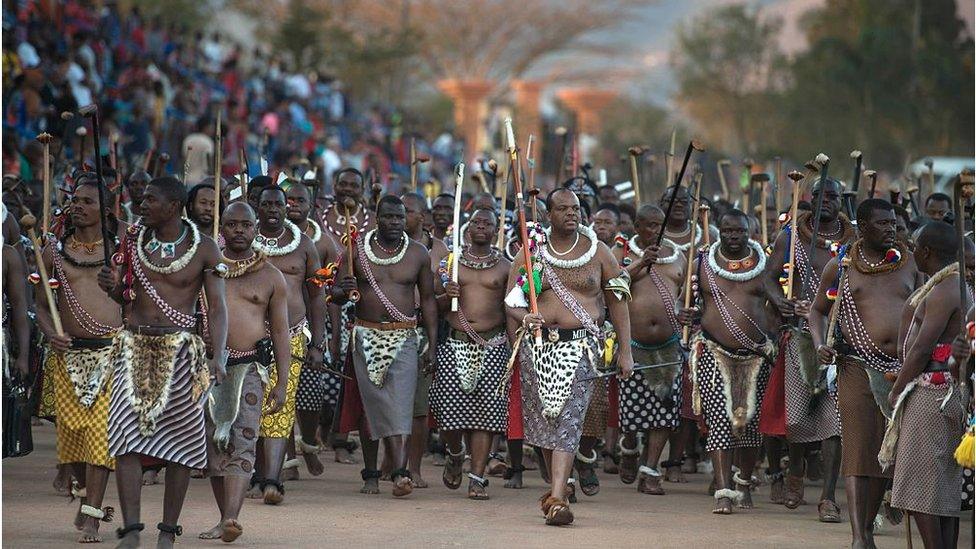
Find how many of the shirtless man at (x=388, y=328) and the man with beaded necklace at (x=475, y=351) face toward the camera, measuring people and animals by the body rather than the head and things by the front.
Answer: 2

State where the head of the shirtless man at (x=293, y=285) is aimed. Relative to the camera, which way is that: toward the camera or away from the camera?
toward the camera

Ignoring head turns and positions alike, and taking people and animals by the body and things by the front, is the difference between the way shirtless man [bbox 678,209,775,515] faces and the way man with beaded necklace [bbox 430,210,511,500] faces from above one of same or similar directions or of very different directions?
same or similar directions

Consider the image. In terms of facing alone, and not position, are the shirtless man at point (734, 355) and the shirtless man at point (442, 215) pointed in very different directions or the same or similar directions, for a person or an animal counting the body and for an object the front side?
same or similar directions

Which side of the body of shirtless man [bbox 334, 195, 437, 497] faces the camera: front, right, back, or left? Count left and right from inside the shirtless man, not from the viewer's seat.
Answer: front

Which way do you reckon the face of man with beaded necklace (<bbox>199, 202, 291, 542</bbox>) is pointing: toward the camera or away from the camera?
toward the camera

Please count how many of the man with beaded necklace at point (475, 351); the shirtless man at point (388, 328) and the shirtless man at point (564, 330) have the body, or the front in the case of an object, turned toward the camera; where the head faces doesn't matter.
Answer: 3

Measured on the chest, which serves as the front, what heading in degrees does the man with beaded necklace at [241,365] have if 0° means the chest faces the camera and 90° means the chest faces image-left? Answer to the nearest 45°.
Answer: approximately 45°

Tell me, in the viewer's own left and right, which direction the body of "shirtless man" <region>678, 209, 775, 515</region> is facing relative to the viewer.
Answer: facing the viewer

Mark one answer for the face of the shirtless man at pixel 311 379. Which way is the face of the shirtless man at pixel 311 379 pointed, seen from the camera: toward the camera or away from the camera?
toward the camera

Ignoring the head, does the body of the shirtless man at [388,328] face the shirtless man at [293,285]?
no

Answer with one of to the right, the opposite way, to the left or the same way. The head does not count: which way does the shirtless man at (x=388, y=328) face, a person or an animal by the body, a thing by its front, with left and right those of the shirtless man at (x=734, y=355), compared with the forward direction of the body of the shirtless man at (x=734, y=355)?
the same way

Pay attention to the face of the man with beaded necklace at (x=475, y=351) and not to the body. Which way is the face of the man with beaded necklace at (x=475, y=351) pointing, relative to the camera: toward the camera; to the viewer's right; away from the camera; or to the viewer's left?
toward the camera

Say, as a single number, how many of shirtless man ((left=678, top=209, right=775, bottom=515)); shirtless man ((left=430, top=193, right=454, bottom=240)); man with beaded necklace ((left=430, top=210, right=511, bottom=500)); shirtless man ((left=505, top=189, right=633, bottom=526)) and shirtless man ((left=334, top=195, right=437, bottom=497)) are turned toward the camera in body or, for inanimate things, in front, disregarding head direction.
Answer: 5

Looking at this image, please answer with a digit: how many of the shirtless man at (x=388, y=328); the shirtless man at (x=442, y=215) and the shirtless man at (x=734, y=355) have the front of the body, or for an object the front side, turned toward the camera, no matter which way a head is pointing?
3
